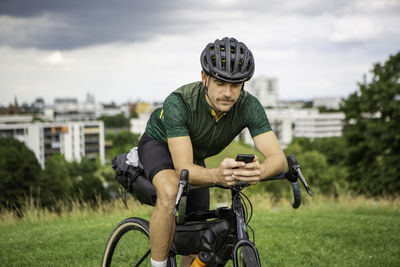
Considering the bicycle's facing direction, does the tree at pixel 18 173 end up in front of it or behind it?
behind

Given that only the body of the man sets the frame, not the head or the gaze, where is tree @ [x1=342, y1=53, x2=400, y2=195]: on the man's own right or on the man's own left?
on the man's own left

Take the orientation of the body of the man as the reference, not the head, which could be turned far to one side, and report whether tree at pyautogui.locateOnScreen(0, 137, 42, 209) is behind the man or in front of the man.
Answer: behind

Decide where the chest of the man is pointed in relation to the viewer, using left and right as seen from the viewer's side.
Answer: facing the viewer and to the right of the viewer

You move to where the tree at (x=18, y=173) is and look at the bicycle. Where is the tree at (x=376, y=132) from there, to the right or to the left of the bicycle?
left
